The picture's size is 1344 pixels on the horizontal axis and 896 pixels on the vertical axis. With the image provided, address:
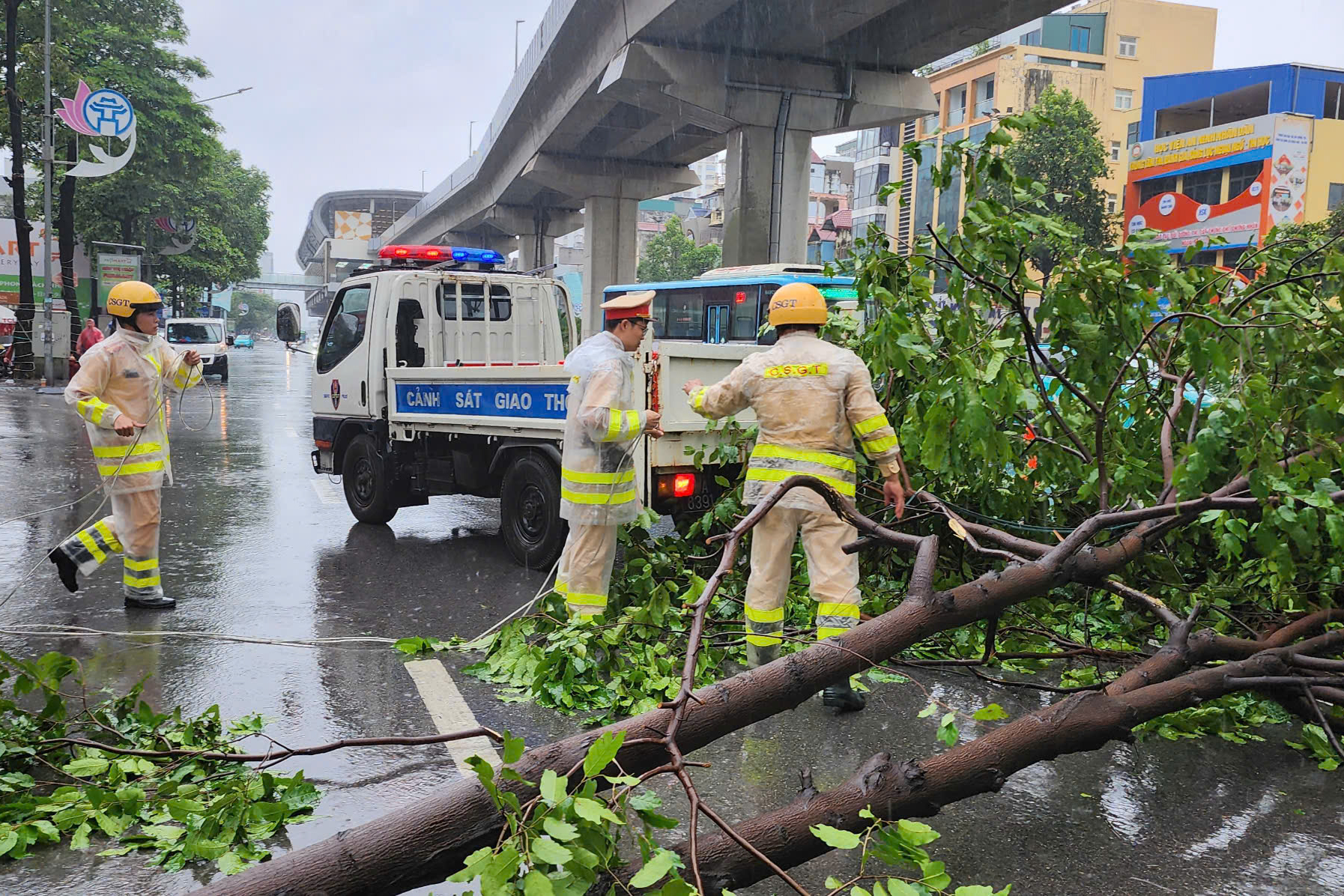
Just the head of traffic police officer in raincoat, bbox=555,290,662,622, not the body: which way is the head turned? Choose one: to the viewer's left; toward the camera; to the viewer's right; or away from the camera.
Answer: to the viewer's right

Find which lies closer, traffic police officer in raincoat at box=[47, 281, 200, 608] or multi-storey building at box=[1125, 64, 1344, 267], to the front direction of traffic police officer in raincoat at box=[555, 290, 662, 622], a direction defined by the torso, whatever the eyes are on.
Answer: the multi-storey building

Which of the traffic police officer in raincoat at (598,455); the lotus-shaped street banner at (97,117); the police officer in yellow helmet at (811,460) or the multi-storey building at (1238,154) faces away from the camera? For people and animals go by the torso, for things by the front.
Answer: the police officer in yellow helmet

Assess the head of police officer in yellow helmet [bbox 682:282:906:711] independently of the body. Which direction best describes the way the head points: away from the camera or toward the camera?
away from the camera

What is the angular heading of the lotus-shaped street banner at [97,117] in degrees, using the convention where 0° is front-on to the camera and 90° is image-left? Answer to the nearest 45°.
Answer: approximately 0°

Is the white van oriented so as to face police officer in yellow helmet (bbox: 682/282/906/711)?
yes

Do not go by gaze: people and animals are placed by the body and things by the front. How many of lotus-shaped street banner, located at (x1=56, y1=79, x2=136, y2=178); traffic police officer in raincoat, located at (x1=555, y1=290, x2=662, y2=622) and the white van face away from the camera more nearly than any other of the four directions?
0

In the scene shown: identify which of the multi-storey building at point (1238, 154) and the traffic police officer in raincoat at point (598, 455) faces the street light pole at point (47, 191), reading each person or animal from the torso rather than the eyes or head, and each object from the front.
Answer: the multi-storey building

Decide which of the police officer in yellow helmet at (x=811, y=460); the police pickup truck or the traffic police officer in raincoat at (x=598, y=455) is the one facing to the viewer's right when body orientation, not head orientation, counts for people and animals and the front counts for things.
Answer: the traffic police officer in raincoat

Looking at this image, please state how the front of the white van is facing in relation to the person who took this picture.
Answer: facing the viewer

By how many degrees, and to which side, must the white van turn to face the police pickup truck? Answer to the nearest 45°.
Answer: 0° — it already faces it

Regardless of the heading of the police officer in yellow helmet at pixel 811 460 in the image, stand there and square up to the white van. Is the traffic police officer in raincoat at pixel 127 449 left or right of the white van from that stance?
left

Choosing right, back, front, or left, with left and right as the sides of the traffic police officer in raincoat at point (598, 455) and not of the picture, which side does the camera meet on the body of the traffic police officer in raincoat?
right

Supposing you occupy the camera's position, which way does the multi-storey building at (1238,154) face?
facing the viewer and to the left of the viewer

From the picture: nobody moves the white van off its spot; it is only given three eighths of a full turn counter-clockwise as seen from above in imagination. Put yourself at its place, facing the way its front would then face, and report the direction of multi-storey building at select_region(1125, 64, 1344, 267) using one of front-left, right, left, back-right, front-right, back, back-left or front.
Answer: front-right

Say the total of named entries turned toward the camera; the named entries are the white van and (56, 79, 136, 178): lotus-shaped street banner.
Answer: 2

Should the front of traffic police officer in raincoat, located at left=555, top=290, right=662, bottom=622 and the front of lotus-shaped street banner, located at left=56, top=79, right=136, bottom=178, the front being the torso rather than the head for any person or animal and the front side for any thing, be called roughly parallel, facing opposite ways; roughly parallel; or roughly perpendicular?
roughly perpendicular

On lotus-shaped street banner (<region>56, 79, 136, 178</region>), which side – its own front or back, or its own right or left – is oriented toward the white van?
back
